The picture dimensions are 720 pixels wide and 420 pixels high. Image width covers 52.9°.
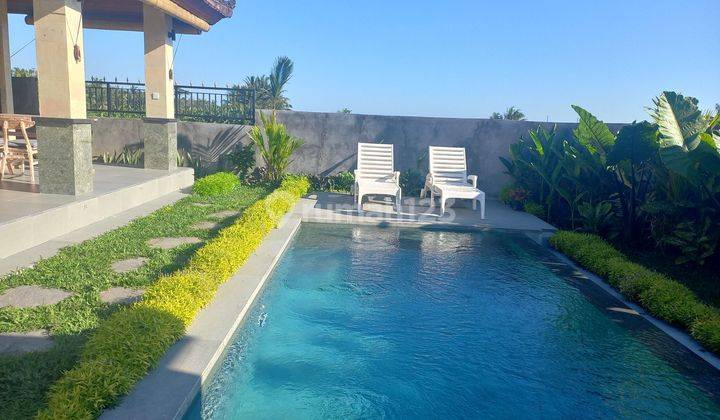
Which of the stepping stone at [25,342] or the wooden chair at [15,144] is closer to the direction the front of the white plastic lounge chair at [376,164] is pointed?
the stepping stone

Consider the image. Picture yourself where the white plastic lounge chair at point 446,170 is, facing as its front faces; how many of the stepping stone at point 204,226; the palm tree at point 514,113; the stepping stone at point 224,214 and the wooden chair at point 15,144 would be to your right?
3

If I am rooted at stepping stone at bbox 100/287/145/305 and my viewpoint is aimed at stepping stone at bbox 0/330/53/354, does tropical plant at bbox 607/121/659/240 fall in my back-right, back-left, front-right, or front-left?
back-left

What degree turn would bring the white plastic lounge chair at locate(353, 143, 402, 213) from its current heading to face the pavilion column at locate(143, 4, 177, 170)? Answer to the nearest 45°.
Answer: approximately 90° to its right

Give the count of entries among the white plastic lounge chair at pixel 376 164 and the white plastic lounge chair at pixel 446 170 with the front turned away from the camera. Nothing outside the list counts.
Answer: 0

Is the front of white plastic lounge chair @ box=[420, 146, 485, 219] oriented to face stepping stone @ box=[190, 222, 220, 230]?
no

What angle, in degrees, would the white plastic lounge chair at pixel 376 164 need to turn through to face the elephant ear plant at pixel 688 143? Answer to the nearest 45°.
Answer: approximately 45° to its left

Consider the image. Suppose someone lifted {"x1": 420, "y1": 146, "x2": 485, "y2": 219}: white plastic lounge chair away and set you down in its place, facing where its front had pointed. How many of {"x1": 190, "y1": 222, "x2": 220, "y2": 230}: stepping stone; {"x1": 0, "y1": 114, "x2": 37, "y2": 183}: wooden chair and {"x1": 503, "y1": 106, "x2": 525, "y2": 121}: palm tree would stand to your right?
2

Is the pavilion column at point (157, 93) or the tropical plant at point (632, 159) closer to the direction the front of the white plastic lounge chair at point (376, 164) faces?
the tropical plant

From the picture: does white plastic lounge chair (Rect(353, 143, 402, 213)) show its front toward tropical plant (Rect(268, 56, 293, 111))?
no

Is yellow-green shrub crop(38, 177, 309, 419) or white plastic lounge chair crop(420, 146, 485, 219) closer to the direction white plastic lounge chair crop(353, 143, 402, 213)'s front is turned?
the yellow-green shrub

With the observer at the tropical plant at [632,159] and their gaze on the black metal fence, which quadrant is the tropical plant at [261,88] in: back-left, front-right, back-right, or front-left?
front-right

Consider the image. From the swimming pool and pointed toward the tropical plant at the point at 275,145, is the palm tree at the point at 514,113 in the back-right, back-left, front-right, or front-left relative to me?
front-right

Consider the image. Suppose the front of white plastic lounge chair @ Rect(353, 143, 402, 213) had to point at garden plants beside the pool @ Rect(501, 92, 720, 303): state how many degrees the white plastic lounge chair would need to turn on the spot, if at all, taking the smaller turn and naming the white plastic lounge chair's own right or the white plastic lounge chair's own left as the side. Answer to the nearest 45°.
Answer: approximately 45° to the white plastic lounge chair's own left

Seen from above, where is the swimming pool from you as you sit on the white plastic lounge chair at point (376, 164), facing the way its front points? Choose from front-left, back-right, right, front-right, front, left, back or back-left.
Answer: front

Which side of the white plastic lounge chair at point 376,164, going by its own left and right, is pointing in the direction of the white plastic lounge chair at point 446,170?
left

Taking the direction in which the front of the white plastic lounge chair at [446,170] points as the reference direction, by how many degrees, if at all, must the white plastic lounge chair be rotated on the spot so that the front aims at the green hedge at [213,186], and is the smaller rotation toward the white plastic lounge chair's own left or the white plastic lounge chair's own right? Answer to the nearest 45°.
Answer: approximately 135° to the white plastic lounge chair's own right

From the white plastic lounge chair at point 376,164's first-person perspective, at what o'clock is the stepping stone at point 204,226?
The stepping stone is roughly at 1 o'clock from the white plastic lounge chair.

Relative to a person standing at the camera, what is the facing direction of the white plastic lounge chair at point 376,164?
facing the viewer
